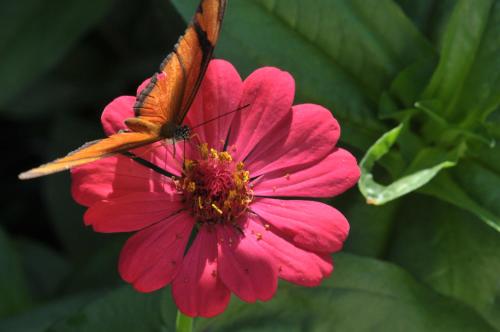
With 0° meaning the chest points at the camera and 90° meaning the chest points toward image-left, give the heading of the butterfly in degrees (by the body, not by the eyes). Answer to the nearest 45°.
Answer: approximately 315°

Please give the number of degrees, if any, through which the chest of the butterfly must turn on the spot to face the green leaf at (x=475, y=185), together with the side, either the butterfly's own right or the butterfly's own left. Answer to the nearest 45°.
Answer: approximately 45° to the butterfly's own left
